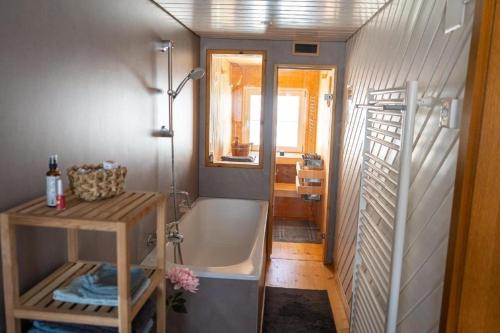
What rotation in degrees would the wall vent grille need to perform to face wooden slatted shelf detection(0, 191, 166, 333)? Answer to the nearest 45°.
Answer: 0° — it already faces it

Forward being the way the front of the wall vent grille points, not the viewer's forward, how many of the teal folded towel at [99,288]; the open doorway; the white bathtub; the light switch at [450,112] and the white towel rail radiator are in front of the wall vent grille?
4

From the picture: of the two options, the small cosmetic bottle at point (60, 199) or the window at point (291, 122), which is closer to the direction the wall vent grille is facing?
the small cosmetic bottle

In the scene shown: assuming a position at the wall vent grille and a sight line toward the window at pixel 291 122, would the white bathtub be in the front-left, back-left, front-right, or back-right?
back-left

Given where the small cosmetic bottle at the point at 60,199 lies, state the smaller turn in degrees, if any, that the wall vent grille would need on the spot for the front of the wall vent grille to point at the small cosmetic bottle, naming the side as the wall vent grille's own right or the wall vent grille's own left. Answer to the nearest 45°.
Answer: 0° — it already faces it

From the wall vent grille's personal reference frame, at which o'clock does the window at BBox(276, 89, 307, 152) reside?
The window is roughly at 6 o'clock from the wall vent grille.

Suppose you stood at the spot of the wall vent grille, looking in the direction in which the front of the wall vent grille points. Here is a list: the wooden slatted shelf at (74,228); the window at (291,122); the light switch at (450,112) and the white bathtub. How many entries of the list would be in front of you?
3

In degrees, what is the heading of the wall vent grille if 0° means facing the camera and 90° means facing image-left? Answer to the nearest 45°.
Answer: approximately 0°
